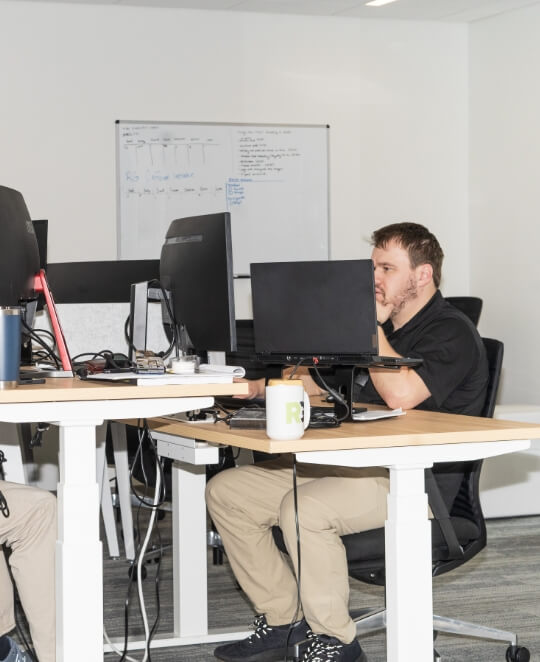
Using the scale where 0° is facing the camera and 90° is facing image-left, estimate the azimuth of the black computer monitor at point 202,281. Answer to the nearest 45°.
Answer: approximately 225°

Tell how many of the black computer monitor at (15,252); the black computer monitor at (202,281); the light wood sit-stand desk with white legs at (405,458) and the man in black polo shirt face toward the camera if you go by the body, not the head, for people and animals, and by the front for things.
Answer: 0

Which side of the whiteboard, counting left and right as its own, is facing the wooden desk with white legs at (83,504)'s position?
front

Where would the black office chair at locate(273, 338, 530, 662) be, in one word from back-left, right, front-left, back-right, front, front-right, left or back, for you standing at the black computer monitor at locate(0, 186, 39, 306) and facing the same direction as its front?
back-right

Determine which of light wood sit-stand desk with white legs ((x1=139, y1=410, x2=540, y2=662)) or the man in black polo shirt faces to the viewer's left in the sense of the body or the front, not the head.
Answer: the man in black polo shirt

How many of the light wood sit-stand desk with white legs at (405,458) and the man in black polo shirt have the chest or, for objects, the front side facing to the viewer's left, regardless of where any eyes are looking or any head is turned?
1

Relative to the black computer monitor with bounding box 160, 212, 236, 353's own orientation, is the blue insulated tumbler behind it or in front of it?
behind

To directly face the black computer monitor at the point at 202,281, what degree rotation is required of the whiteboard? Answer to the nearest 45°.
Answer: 0° — it already faces it

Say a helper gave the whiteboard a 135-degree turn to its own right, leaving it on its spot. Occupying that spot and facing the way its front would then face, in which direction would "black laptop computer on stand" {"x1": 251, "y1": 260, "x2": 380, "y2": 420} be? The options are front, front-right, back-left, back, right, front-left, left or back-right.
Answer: back-left

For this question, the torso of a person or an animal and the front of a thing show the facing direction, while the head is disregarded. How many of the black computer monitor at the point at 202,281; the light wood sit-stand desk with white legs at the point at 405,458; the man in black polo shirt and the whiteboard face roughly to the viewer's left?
1

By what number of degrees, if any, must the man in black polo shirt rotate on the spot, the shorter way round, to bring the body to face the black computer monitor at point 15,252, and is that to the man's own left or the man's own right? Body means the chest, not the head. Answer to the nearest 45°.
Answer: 0° — they already face it

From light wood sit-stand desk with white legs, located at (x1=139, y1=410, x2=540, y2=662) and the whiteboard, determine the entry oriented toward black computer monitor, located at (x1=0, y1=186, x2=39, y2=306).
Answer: the whiteboard

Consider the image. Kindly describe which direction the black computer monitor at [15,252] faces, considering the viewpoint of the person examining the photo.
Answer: facing away from the viewer and to the left of the viewer

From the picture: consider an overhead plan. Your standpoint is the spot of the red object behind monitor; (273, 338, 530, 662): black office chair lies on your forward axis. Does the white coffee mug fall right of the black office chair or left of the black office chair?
right

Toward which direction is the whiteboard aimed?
toward the camera

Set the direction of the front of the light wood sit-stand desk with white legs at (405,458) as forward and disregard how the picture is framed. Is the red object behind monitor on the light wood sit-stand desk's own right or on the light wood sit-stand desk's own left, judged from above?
on the light wood sit-stand desk's own left
